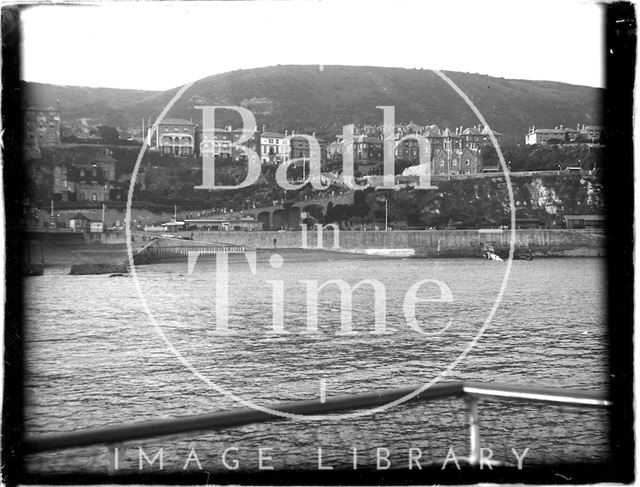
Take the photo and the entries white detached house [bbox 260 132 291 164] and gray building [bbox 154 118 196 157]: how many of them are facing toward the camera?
2

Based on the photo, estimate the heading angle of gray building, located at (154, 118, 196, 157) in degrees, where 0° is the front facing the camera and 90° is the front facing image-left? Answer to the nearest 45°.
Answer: approximately 0°
